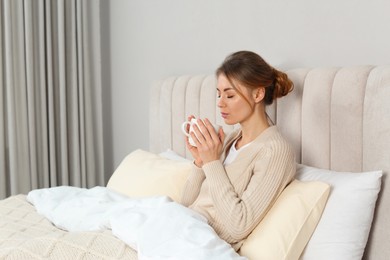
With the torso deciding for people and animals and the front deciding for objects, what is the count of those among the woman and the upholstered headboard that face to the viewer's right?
0

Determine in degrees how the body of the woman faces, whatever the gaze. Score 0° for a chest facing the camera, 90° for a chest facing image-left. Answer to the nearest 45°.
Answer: approximately 45°

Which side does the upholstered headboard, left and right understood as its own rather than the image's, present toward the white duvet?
front

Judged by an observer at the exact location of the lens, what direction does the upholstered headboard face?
facing the viewer and to the left of the viewer

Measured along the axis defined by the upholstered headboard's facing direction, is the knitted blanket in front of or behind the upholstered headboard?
in front
